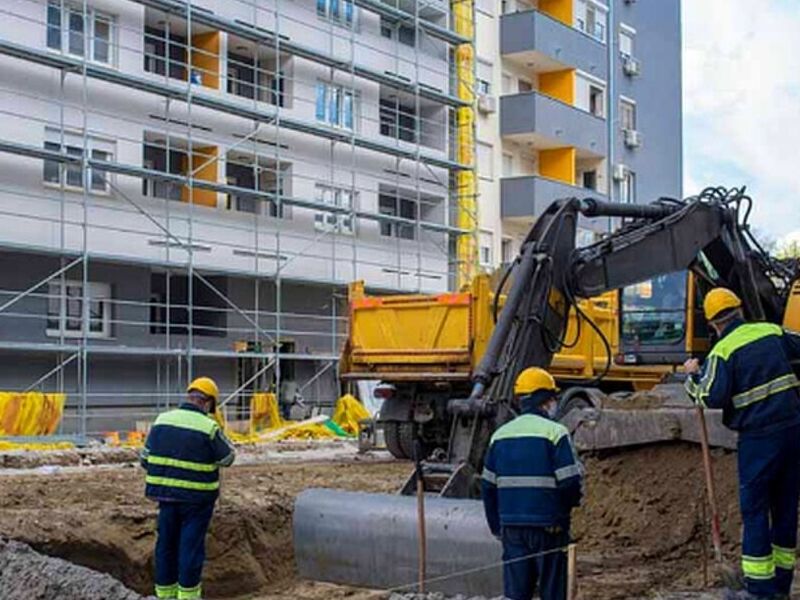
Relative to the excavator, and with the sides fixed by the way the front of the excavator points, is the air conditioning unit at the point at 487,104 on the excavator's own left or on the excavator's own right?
on the excavator's own right

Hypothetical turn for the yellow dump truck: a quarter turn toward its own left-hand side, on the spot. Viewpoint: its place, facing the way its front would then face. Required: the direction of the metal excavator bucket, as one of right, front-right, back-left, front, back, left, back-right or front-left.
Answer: back-left

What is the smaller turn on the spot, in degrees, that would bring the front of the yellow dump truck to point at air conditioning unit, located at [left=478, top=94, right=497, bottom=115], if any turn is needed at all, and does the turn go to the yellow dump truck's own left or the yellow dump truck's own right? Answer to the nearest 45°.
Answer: approximately 45° to the yellow dump truck's own left

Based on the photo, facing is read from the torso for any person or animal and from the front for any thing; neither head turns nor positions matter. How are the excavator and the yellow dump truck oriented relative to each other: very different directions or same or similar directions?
very different directions

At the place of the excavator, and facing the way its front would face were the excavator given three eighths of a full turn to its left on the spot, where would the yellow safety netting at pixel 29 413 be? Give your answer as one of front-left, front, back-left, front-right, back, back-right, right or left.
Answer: back-left

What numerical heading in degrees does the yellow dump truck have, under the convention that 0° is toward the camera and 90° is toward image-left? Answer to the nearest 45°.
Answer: approximately 225°

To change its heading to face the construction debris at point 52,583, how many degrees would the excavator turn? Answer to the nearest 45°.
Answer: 0° — it already faces it

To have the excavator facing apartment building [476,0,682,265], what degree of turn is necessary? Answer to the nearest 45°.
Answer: approximately 135° to its right

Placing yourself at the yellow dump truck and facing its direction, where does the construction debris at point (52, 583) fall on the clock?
The construction debris is roughly at 5 o'clock from the yellow dump truck.

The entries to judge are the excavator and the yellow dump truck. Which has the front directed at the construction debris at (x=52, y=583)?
the excavator

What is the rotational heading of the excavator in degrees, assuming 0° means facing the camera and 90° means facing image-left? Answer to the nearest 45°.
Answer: approximately 45°
